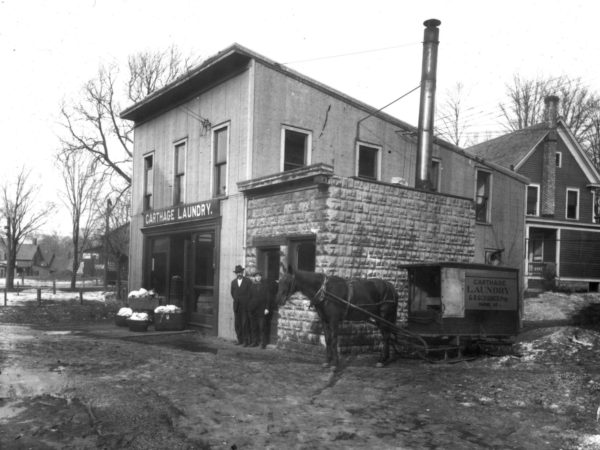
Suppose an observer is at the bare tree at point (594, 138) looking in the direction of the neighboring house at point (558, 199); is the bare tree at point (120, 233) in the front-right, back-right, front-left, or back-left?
front-right

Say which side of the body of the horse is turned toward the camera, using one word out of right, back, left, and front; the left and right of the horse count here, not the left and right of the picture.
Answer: left

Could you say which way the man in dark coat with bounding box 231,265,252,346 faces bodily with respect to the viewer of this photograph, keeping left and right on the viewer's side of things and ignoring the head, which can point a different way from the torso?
facing the viewer

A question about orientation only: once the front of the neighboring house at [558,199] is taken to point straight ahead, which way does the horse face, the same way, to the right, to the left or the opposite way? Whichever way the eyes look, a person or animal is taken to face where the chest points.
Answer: to the right

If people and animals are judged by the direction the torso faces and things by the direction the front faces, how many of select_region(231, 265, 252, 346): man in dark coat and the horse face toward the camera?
1

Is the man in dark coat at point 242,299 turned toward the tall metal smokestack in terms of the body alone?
no

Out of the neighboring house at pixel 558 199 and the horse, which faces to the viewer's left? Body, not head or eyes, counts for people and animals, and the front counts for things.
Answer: the horse

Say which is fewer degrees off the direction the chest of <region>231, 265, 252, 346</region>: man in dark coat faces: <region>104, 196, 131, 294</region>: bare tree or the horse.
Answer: the horse

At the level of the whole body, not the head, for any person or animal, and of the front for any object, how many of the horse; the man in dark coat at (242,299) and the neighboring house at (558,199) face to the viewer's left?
1
